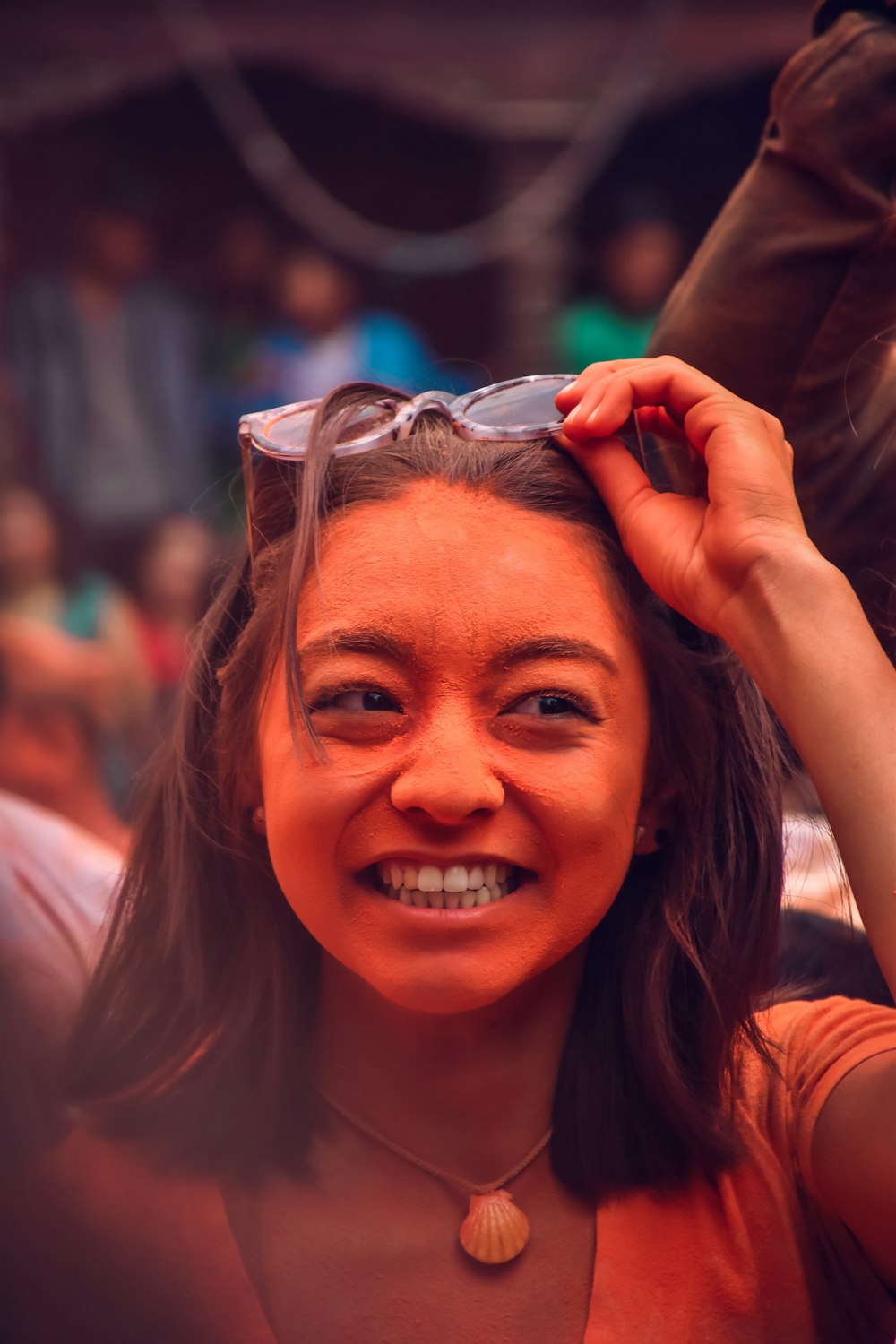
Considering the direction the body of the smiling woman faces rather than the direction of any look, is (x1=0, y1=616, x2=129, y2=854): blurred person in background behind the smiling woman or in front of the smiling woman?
behind

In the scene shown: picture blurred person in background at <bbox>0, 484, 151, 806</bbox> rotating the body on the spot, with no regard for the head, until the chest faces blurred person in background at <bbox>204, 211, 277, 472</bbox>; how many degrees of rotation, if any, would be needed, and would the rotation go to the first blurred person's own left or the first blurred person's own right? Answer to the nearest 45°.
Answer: approximately 135° to the first blurred person's own left

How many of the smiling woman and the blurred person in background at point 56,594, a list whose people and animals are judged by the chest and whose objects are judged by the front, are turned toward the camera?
2

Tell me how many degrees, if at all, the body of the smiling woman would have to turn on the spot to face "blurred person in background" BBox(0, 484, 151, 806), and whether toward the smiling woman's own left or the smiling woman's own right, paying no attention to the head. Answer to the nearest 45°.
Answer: approximately 180°

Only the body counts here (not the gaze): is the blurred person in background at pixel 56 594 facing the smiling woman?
yes

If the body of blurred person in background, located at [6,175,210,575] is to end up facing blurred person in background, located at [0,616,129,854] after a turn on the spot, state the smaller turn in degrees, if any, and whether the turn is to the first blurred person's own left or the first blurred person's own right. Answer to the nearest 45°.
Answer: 0° — they already face them

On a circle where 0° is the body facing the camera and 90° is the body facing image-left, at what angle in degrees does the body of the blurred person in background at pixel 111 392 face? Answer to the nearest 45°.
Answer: approximately 0°

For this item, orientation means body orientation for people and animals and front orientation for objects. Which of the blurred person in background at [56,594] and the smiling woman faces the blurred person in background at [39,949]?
the blurred person in background at [56,594]

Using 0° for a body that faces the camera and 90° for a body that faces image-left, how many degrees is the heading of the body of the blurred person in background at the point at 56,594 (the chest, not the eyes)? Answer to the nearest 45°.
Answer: approximately 0°
